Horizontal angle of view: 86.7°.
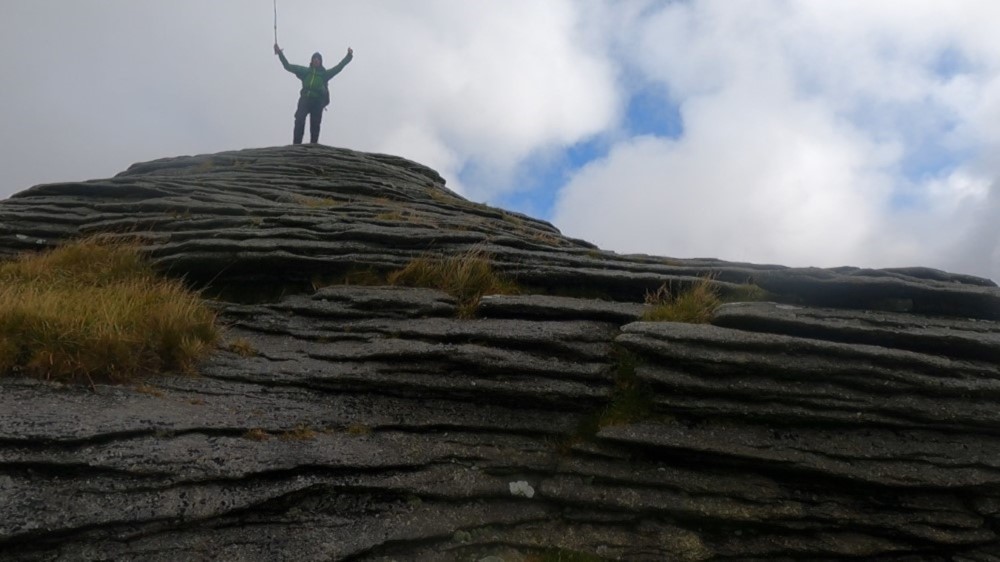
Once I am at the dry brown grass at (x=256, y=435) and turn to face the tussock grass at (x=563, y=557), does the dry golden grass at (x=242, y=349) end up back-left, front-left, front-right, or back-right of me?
back-left

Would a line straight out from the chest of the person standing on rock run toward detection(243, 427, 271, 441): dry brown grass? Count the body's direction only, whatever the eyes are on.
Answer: yes

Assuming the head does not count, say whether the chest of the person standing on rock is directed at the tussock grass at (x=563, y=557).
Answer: yes

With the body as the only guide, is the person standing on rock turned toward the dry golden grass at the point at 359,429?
yes

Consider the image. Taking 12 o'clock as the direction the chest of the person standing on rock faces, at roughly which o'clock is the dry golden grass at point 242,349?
The dry golden grass is roughly at 12 o'clock from the person standing on rock.

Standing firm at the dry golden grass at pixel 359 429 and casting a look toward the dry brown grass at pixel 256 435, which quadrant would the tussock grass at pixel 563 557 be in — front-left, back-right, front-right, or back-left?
back-left

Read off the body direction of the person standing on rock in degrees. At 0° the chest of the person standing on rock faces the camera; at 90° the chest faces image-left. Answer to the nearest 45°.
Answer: approximately 0°
